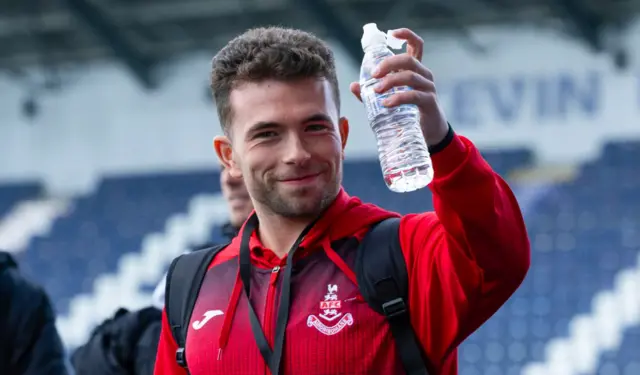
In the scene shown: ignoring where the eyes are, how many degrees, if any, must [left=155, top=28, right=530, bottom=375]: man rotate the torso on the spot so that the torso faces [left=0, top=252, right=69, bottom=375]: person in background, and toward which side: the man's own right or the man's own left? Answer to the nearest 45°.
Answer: approximately 135° to the man's own right

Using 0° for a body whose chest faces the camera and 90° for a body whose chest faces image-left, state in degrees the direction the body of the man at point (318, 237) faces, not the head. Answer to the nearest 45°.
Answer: approximately 0°

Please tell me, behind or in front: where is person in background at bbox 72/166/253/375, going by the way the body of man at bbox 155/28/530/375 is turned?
behind
